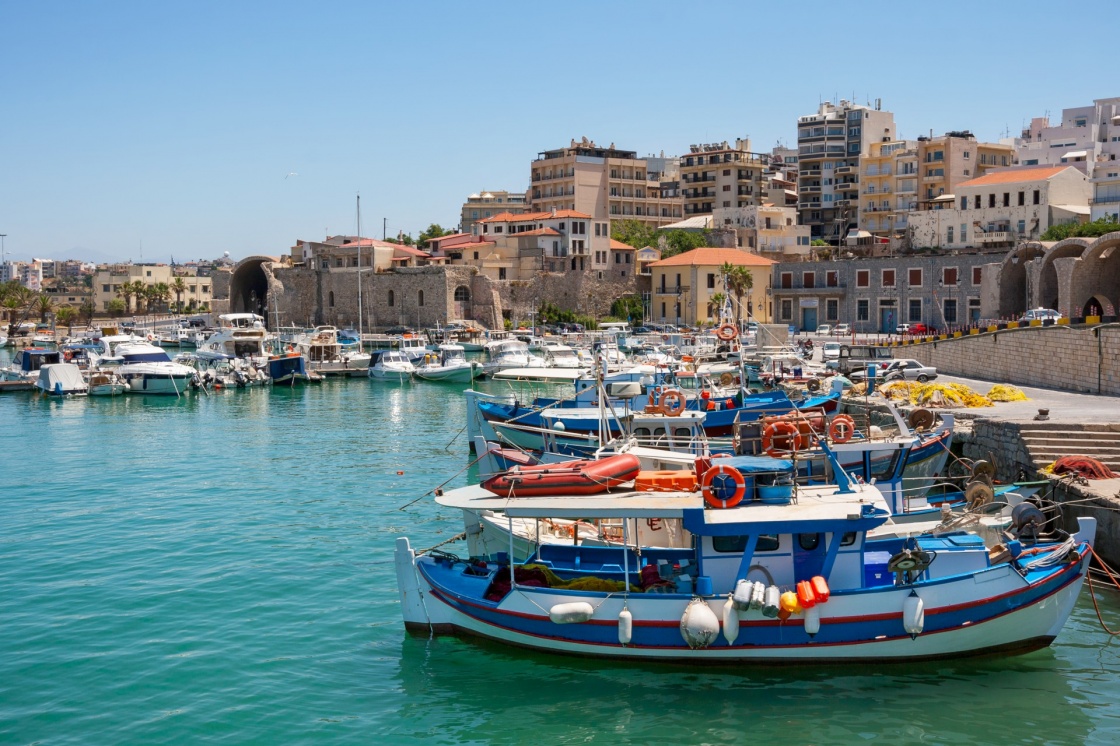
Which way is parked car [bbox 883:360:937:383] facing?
to the viewer's left

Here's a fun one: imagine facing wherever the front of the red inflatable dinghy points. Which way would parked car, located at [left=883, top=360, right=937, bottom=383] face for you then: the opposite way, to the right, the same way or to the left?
the opposite way

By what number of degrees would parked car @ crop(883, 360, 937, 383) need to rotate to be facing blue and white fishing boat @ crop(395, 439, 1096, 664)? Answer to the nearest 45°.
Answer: approximately 90° to its left

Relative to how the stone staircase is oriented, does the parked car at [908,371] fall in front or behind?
behind

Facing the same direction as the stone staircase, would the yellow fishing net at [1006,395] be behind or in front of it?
behind

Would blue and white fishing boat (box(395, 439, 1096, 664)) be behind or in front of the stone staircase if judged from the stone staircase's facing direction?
in front
